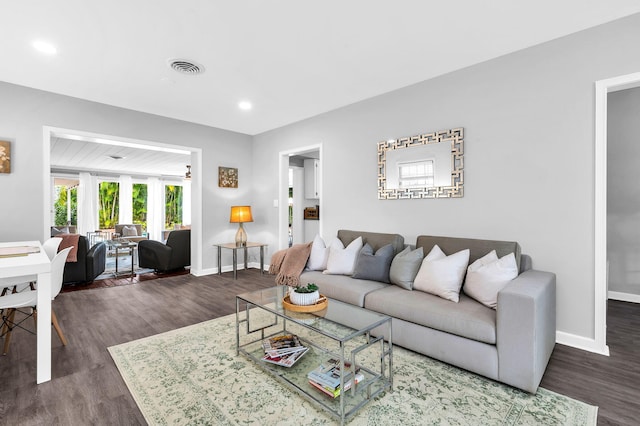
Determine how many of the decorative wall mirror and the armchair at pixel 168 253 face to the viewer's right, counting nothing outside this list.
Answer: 0

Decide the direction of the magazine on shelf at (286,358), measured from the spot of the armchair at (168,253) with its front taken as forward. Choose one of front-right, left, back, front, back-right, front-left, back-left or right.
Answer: back-left

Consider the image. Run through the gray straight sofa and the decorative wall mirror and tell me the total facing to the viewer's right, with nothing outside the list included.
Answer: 0

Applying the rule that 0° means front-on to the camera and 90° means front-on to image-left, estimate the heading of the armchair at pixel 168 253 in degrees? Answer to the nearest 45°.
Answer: approximately 135°

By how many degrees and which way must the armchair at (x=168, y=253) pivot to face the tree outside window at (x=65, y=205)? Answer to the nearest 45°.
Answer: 0° — it already faces it

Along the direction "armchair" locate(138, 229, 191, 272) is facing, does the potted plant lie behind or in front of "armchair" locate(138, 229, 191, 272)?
behind

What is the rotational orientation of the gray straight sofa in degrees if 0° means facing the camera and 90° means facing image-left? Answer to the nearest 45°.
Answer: approximately 45°

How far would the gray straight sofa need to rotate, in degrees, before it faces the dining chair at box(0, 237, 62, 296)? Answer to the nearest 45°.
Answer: approximately 45° to its right

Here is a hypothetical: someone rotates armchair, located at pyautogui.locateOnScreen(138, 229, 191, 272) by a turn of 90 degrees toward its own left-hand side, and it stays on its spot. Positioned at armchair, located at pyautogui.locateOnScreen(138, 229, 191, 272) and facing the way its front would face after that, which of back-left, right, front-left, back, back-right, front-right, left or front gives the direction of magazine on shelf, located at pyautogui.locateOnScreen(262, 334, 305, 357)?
front-left

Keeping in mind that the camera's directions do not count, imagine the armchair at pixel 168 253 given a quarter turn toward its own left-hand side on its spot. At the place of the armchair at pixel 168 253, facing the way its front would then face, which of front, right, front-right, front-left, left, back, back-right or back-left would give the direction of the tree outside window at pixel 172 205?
back-right

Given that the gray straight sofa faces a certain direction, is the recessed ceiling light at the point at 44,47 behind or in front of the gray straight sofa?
in front

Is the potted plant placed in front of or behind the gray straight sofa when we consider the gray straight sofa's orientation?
in front
